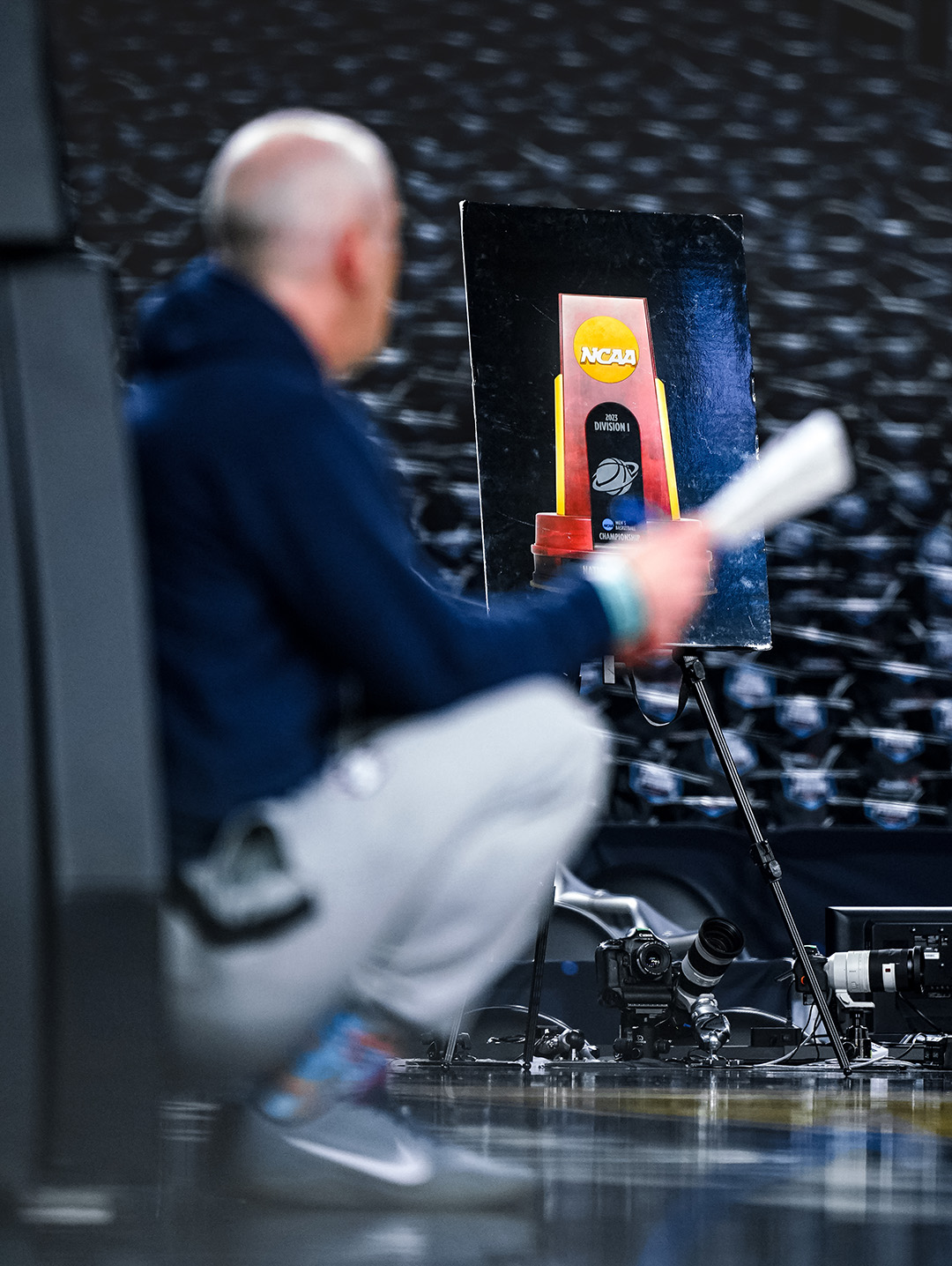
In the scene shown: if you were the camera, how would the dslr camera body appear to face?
facing the viewer and to the right of the viewer

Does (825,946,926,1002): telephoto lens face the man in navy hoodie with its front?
no

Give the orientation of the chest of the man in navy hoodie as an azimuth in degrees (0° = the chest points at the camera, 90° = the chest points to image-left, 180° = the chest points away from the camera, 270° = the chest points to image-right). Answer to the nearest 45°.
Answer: approximately 270°

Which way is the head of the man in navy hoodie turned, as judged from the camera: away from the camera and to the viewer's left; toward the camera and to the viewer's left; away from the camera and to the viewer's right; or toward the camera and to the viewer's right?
away from the camera and to the viewer's right
